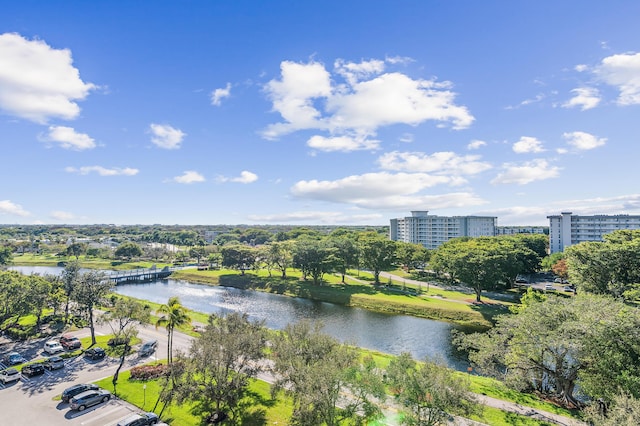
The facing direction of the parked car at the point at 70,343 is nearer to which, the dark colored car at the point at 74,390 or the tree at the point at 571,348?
the tree

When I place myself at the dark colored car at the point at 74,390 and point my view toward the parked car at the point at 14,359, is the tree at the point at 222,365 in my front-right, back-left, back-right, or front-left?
back-right

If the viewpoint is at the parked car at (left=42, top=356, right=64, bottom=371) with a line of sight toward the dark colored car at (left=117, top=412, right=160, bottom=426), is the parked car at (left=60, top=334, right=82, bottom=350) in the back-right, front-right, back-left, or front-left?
back-left
